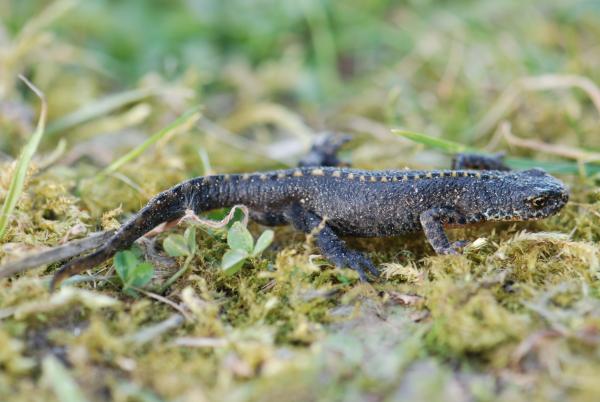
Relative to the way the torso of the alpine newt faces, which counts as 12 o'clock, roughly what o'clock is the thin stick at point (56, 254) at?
The thin stick is roughly at 5 o'clock from the alpine newt.

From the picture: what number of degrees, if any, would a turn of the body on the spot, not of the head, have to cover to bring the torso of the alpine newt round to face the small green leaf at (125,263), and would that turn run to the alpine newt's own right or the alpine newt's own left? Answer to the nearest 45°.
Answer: approximately 135° to the alpine newt's own right

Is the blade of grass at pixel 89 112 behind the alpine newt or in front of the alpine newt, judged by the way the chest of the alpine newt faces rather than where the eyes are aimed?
behind

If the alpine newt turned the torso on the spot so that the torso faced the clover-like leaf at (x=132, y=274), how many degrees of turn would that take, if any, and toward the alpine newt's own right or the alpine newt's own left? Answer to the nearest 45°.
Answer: approximately 135° to the alpine newt's own right

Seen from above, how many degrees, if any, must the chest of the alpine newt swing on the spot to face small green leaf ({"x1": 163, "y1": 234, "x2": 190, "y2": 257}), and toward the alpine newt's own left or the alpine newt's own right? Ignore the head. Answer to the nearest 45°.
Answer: approximately 135° to the alpine newt's own right

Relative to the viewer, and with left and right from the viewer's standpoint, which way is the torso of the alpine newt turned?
facing to the right of the viewer

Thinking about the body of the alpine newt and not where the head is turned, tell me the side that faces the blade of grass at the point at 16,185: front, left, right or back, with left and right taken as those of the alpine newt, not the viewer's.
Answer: back

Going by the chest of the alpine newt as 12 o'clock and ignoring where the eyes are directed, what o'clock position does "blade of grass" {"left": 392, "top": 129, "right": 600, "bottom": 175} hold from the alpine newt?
The blade of grass is roughly at 11 o'clock from the alpine newt.

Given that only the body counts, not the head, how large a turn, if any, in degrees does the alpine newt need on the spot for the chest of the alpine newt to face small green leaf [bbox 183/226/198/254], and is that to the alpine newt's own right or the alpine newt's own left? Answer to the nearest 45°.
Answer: approximately 135° to the alpine newt's own right
